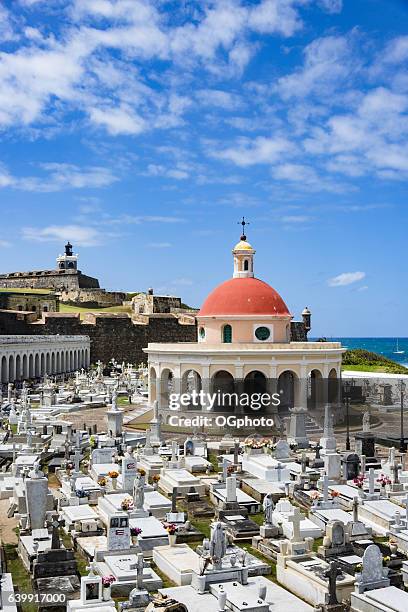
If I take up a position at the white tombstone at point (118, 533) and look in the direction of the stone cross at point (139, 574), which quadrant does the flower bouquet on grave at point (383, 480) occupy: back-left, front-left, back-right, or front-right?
back-left

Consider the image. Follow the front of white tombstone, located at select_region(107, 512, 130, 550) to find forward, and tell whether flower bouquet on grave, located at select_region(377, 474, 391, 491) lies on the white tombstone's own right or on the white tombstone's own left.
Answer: on the white tombstone's own left

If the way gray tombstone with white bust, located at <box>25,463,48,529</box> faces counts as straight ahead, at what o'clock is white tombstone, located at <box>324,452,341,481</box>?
white tombstone, located at <box>324,452,341,481</box> is roughly at 8 o'clock from gray tombstone with white bust, located at <box>25,463,48,529</box>.

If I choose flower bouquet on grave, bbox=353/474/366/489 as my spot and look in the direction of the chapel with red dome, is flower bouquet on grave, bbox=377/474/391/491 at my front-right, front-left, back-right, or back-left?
back-right

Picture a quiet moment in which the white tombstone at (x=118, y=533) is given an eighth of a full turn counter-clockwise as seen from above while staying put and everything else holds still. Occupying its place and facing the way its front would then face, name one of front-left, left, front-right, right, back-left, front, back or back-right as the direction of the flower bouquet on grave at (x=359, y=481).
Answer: left

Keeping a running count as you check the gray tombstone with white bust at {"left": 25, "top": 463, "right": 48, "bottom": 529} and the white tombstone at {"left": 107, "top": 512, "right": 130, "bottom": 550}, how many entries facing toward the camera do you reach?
2

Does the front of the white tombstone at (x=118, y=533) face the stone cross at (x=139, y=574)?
yes

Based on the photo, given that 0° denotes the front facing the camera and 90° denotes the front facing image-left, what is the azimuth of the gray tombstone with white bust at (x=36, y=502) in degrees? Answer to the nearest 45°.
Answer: approximately 0°

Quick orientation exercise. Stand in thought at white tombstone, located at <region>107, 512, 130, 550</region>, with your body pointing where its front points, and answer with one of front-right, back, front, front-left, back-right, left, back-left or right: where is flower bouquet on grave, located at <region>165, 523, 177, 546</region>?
back-left

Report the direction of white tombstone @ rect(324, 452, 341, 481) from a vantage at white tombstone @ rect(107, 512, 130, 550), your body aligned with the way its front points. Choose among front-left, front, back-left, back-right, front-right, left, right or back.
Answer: back-left

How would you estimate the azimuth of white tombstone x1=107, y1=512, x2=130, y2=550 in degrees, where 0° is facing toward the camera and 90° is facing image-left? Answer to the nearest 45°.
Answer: approximately 0°

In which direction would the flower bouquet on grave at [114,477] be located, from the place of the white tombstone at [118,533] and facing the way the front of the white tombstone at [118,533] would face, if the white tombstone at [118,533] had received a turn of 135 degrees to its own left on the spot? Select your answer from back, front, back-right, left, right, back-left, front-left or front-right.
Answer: front-left
